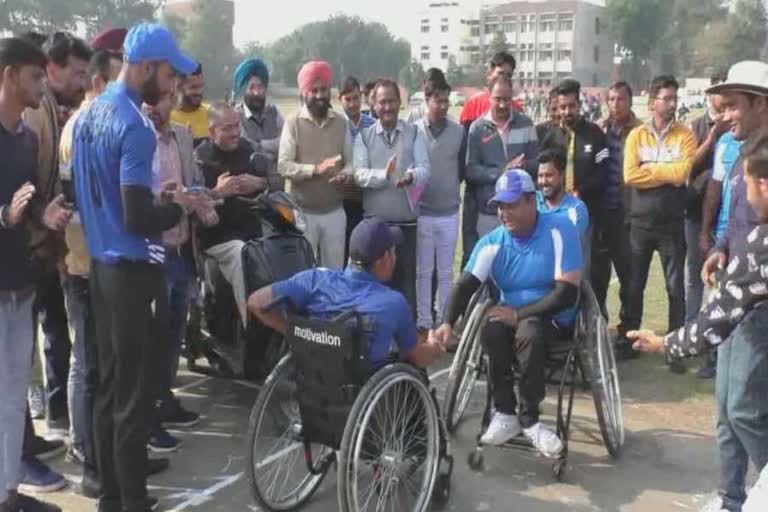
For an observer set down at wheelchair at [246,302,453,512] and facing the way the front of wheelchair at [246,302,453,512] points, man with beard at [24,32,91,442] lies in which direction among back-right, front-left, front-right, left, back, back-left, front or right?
left

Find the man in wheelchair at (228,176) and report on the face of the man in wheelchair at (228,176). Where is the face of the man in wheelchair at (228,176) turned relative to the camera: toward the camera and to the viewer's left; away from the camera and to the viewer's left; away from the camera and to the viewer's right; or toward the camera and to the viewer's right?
toward the camera and to the viewer's right

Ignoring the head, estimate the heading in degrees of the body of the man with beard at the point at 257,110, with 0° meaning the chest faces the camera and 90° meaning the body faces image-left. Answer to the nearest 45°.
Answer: approximately 0°

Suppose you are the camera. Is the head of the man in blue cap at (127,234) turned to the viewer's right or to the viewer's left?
to the viewer's right

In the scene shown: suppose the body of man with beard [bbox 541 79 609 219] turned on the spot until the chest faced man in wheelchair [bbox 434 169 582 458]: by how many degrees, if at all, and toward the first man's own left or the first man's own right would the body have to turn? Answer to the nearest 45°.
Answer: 0° — they already face them

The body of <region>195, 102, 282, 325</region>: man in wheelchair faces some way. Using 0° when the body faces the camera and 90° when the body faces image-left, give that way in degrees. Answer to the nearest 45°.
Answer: approximately 315°

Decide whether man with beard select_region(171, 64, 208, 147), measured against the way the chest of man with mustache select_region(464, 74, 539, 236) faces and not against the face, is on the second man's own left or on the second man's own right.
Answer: on the second man's own right

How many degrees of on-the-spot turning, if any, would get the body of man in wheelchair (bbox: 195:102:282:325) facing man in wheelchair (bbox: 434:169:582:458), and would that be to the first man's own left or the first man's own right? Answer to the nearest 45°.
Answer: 0° — they already face them

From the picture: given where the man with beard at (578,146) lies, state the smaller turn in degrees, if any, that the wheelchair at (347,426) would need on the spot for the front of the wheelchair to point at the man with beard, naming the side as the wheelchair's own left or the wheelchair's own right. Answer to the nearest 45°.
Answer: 0° — it already faces them
